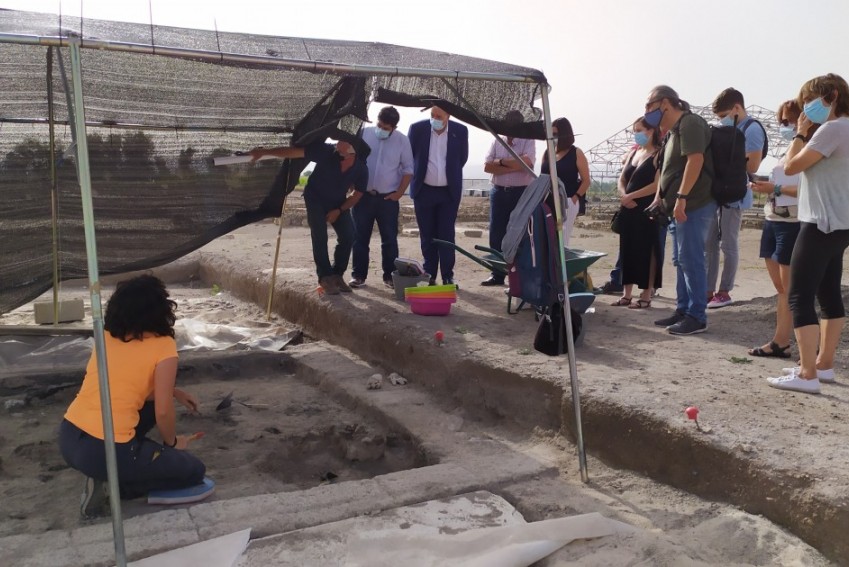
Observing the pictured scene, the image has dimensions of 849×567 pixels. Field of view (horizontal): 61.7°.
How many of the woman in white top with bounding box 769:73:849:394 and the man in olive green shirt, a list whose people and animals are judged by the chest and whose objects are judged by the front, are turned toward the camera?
0

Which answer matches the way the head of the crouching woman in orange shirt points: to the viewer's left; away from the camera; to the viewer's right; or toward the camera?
away from the camera

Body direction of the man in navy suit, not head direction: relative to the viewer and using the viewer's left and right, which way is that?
facing the viewer

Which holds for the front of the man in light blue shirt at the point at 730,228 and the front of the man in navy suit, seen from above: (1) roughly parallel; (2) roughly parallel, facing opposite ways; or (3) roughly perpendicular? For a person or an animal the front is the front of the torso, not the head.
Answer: roughly perpendicular

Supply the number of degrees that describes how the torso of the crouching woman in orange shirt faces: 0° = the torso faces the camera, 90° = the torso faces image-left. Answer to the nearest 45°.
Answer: approximately 225°

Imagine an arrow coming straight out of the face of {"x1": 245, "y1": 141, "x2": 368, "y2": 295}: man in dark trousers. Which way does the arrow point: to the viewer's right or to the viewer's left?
to the viewer's left

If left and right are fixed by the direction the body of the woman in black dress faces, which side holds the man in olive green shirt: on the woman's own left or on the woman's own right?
on the woman's own left

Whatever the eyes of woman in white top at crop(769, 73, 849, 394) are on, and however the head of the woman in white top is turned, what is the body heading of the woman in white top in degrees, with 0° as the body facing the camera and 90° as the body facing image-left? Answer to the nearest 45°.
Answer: approximately 90°

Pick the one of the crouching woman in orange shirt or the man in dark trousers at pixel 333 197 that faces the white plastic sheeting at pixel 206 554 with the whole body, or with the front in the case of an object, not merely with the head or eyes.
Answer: the man in dark trousers

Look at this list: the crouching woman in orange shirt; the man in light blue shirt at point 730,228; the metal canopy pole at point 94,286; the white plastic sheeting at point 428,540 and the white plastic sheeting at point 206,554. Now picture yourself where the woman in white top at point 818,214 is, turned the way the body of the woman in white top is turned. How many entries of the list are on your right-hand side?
1

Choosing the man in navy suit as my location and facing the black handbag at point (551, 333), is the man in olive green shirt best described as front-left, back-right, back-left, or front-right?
front-left

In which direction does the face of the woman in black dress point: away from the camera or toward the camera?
toward the camera
